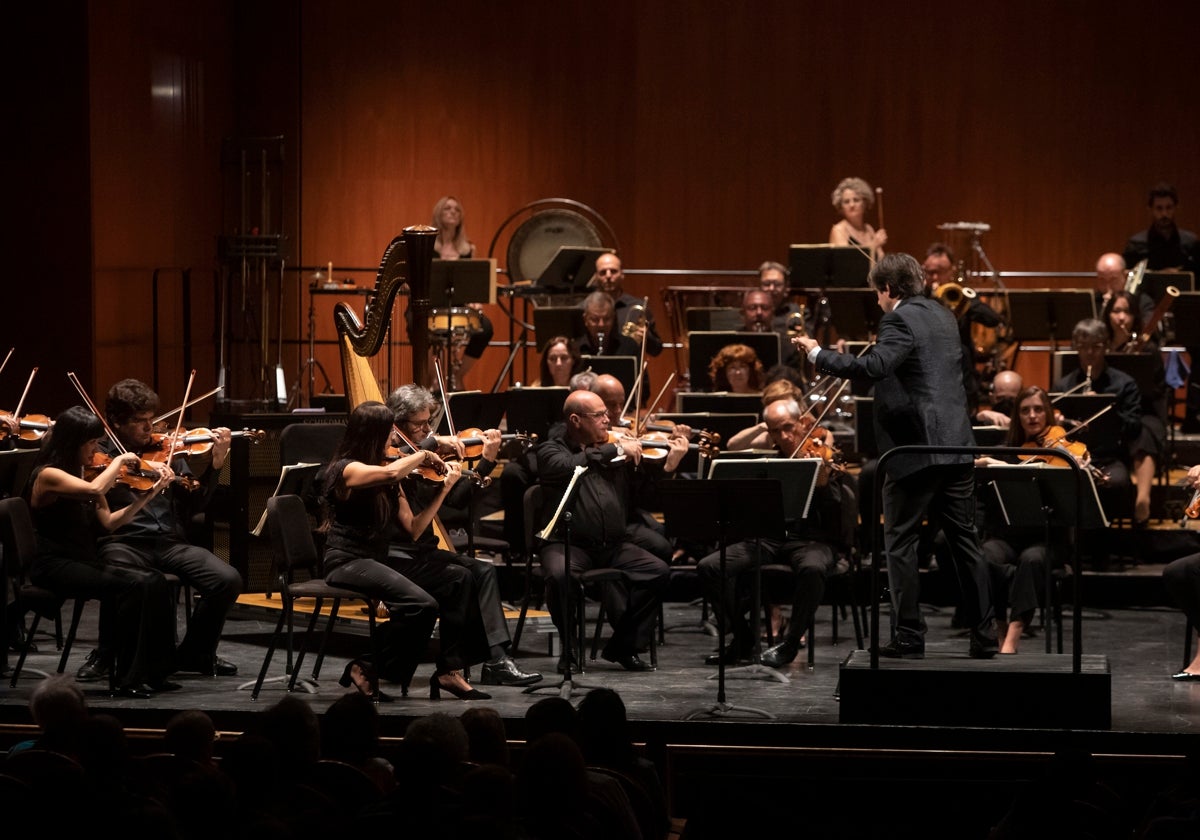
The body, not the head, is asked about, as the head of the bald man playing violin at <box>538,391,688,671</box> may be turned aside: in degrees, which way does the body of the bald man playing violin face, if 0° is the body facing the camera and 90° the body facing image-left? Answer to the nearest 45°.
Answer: approximately 315°

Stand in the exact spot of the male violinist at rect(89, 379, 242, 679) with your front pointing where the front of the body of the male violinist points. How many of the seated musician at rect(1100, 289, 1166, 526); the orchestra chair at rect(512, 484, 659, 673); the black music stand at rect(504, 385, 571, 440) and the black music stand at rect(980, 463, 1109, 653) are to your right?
0

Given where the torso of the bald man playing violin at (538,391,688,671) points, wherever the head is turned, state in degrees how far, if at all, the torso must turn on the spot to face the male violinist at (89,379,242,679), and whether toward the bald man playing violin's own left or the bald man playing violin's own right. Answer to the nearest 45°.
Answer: approximately 135° to the bald man playing violin's own right

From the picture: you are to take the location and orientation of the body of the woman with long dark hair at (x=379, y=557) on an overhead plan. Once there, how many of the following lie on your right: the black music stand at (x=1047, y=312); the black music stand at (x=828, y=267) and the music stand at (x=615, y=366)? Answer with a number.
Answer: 0

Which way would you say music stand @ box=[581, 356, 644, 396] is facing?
away from the camera

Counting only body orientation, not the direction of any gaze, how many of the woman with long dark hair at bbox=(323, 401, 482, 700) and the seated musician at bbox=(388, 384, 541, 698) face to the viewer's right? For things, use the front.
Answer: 2

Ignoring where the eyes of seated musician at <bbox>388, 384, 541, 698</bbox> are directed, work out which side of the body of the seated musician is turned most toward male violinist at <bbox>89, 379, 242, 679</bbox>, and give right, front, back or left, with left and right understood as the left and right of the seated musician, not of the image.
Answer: back

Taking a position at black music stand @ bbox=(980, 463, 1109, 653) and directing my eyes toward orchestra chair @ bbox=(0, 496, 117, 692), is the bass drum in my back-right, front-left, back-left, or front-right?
front-right

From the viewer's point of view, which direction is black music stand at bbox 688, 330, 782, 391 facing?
away from the camera

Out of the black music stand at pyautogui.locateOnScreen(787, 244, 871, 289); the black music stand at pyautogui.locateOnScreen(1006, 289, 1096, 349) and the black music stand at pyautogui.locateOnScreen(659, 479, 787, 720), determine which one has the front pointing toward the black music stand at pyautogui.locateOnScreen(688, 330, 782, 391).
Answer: the black music stand at pyautogui.locateOnScreen(659, 479, 787, 720)

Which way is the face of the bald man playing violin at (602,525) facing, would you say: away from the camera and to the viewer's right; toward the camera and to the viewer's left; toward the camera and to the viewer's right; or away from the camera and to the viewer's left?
toward the camera and to the viewer's right

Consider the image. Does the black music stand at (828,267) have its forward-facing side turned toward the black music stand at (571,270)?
no

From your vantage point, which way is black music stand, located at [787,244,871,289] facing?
away from the camera

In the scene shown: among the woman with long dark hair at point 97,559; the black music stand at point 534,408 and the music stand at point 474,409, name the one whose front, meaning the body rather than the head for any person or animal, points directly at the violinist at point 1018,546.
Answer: the woman with long dark hair

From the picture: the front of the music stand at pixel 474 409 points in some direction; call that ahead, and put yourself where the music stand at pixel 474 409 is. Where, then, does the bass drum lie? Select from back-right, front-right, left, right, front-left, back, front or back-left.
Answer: front

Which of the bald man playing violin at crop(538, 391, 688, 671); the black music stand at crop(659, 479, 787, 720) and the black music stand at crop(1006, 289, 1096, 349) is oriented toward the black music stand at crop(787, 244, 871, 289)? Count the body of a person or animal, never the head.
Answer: the black music stand at crop(659, 479, 787, 720)

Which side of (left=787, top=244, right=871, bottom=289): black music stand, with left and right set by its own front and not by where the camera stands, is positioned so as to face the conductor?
back

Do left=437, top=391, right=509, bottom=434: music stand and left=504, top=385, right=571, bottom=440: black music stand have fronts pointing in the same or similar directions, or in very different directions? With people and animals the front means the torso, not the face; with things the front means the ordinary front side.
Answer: same or similar directions

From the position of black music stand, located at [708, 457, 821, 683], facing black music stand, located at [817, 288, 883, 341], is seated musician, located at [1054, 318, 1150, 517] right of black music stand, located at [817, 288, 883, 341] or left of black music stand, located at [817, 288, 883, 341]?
right

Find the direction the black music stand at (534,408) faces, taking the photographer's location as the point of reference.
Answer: facing away from the viewer

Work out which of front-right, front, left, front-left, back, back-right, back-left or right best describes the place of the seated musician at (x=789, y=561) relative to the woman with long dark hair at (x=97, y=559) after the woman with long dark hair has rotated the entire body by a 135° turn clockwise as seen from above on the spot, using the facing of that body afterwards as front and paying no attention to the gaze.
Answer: back-left

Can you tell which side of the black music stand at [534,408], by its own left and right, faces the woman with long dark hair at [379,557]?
back

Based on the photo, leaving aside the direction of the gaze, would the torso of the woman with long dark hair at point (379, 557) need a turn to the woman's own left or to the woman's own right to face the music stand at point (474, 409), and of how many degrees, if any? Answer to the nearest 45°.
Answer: approximately 90° to the woman's own left
